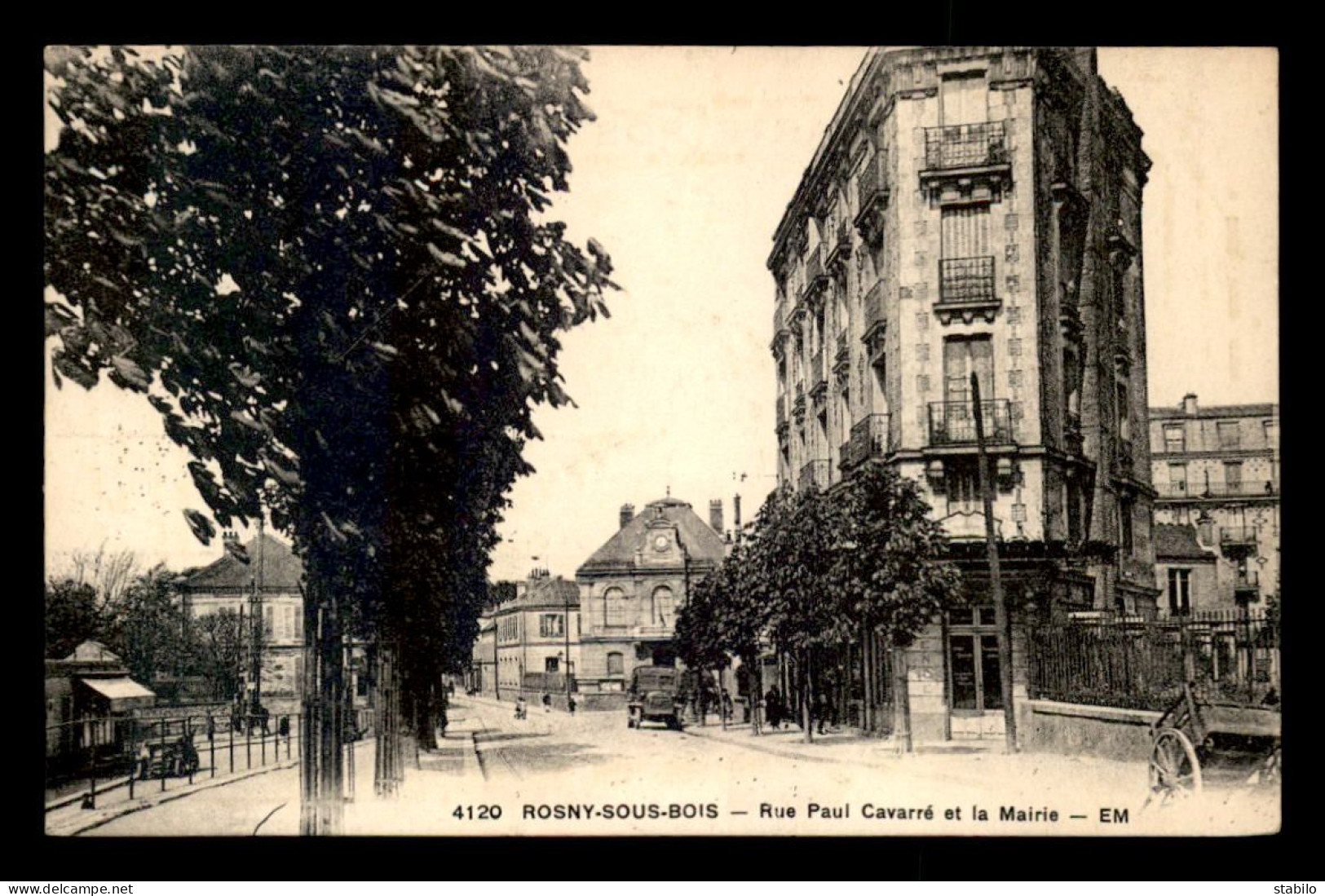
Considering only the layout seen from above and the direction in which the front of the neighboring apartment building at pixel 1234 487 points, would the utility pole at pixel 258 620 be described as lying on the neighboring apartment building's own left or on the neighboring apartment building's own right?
on the neighboring apartment building's own right

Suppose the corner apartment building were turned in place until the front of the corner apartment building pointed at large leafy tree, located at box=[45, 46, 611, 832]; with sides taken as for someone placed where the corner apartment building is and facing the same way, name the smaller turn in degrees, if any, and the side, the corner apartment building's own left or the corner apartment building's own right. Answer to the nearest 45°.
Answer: approximately 45° to the corner apartment building's own right

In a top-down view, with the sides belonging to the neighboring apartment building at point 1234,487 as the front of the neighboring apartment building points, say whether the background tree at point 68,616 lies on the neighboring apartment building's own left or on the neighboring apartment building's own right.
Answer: on the neighboring apartment building's own right

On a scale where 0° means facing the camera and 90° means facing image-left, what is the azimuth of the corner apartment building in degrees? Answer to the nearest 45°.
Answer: approximately 0°

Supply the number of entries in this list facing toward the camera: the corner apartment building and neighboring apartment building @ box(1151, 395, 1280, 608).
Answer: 2

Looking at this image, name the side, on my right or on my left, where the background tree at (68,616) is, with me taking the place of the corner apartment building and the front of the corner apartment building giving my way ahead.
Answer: on my right

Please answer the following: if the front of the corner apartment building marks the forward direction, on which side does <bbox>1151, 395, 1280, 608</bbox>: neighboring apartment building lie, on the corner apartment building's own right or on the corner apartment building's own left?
on the corner apartment building's own left
